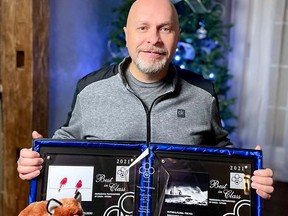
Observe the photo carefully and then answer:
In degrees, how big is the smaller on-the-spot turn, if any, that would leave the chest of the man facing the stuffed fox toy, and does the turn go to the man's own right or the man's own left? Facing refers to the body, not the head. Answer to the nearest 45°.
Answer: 0° — they already face it

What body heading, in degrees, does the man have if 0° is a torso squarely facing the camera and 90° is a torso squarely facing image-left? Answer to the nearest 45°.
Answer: approximately 0°
